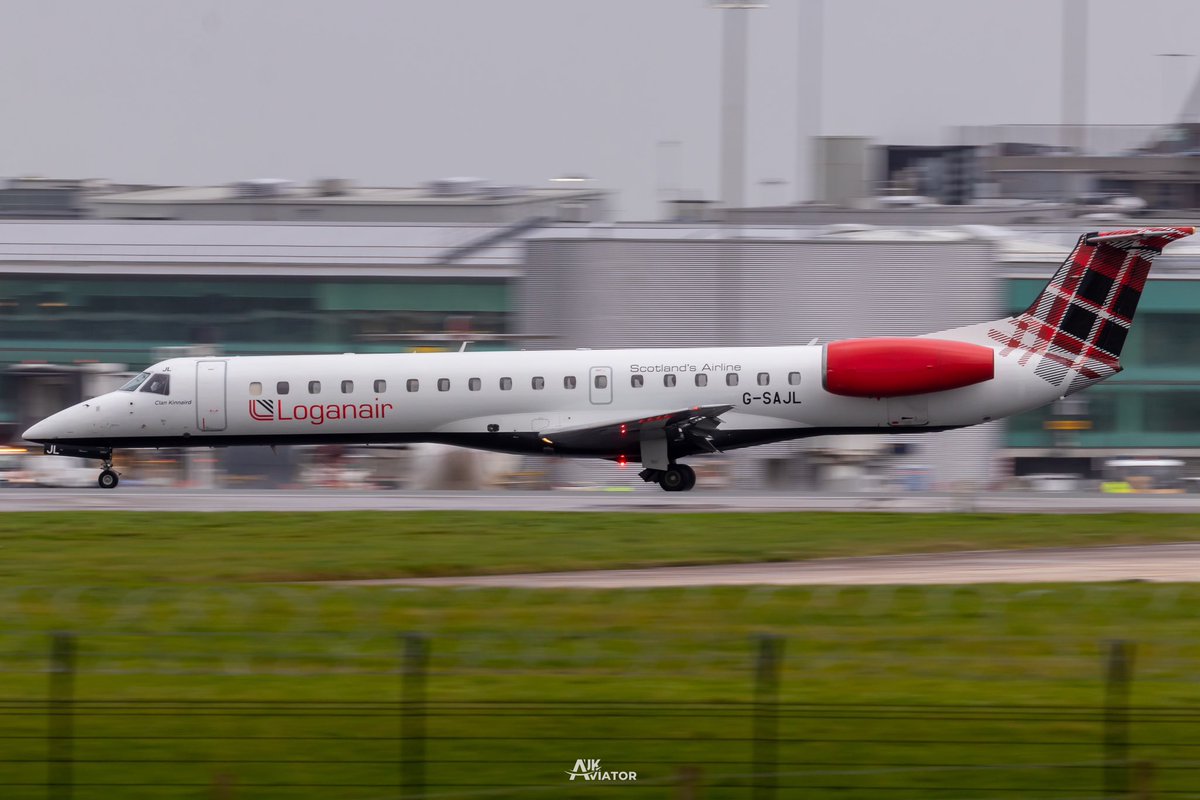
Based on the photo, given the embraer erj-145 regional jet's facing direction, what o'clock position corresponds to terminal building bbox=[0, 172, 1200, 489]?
The terminal building is roughly at 3 o'clock from the embraer erj-145 regional jet.

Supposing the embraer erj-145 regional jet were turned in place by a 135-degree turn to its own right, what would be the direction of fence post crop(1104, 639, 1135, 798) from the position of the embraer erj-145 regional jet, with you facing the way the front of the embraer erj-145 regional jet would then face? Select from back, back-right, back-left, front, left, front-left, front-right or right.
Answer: back-right

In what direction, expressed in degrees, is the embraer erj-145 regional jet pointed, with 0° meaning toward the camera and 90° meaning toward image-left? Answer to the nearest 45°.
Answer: approximately 90°

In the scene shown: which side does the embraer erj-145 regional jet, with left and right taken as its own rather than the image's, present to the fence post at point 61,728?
left

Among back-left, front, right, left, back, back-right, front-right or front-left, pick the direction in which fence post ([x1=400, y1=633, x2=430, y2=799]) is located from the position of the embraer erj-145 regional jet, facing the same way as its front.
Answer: left

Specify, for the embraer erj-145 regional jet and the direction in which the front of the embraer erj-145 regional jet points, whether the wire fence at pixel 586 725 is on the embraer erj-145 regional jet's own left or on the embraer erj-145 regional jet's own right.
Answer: on the embraer erj-145 regional jet's own left

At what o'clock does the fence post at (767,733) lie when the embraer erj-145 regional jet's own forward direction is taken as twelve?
The fence post is roughly at 9 o'clock from the embraer erj-145 regional jet.
